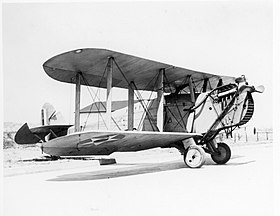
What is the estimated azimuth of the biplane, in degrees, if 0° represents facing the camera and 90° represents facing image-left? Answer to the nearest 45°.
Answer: approximately 315°
